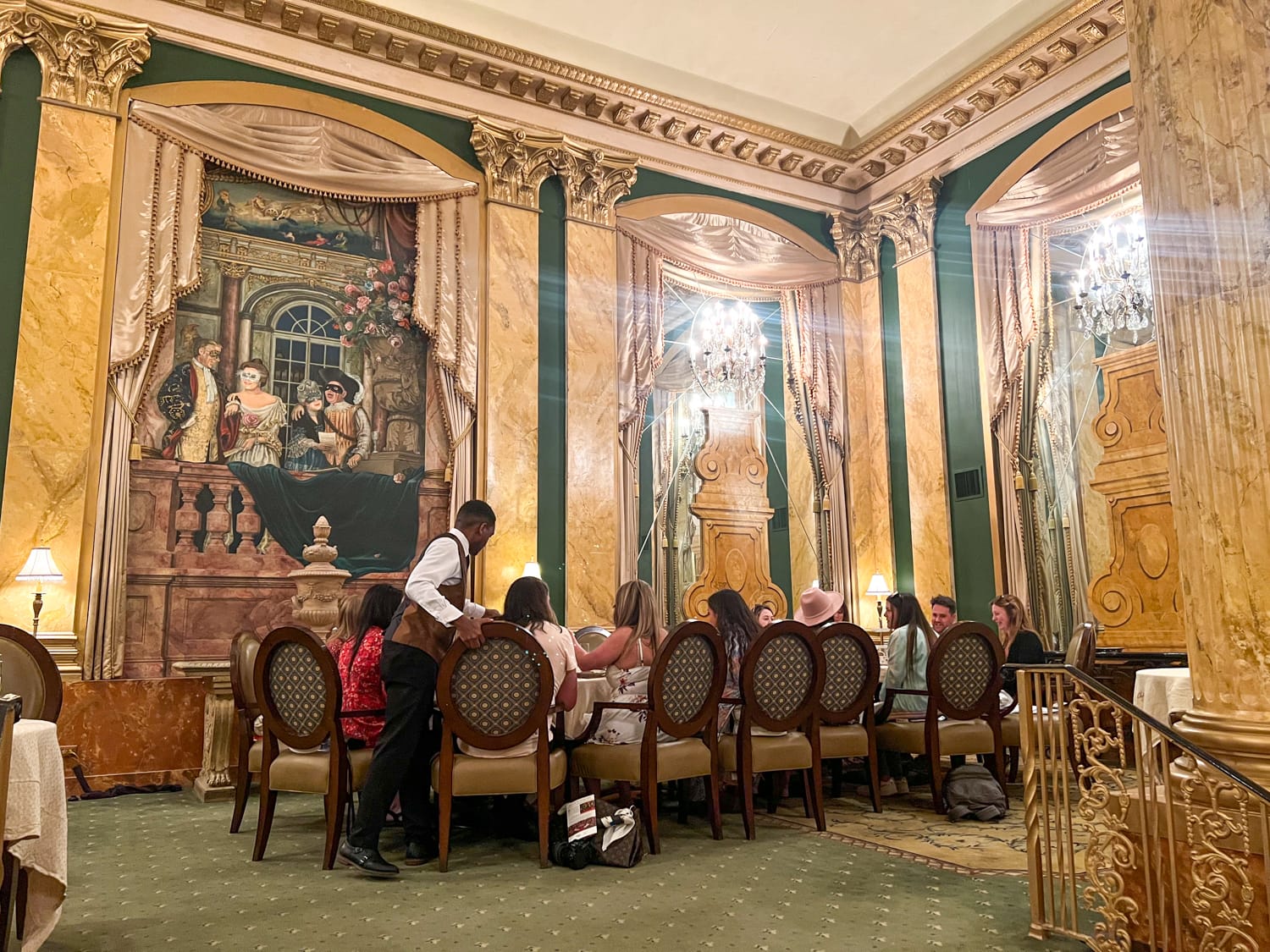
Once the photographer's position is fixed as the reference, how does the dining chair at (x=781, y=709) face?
facing away from the viewer and to the left of the viewer

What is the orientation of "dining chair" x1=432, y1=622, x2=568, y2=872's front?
away from the camera

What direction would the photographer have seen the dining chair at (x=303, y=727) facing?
facing away from the viewer and to the right of the viewer

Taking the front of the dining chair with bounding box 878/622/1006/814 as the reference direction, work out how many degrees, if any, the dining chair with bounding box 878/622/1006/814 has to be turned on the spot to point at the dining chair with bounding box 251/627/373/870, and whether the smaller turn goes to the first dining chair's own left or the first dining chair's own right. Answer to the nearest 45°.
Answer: approximately 90° to the first dining chair's own left

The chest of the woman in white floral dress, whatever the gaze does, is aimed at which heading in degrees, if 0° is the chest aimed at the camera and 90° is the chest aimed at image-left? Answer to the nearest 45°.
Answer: approximately 135°
